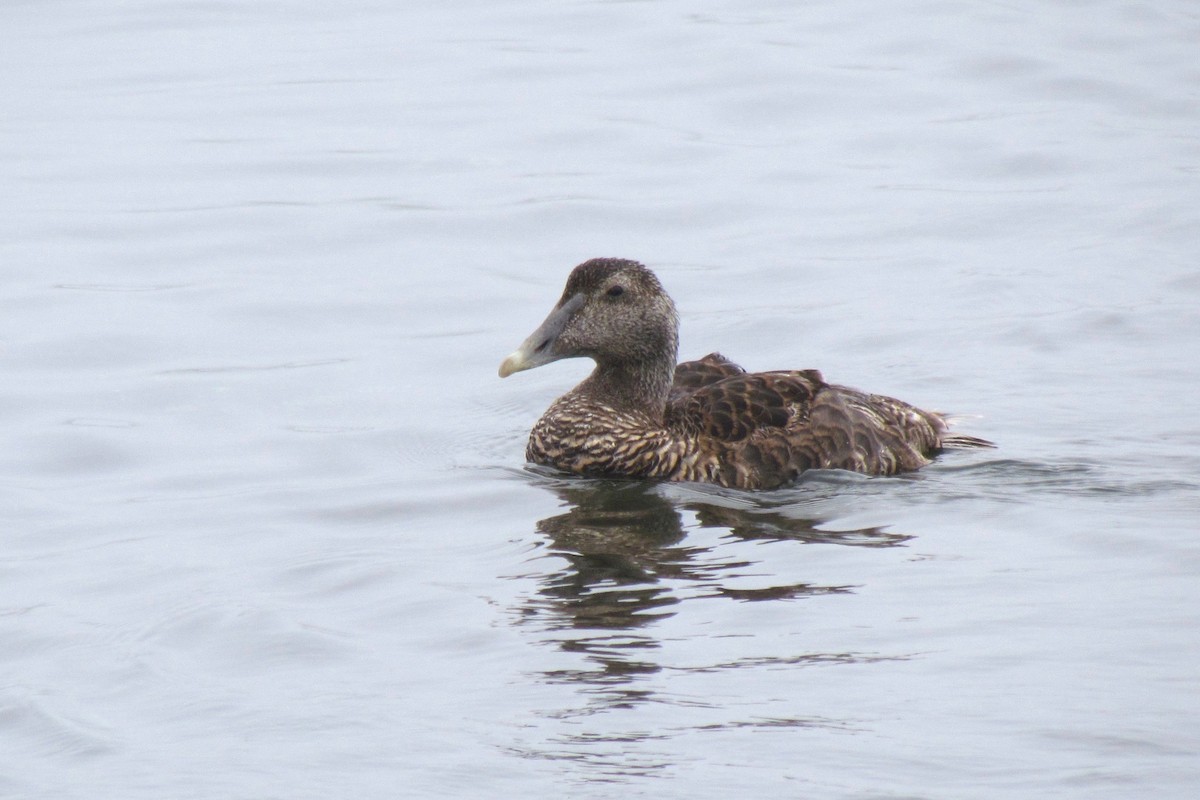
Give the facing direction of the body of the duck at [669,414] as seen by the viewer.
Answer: to the viewer's left
